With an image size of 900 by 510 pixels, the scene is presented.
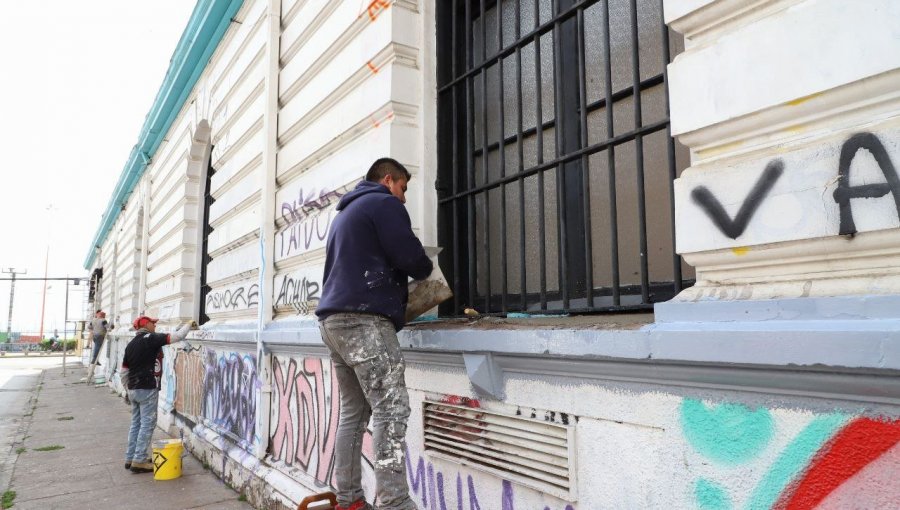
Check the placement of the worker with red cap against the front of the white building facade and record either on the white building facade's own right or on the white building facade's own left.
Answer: on the white building facade's own right

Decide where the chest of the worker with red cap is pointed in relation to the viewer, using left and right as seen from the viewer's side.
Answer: facing away from the viewer and to the right of the viewer

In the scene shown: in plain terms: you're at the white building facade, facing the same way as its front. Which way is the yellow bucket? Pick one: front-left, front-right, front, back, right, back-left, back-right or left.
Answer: right

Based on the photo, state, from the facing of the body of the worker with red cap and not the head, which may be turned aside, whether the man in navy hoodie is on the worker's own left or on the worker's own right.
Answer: on the worker's own right

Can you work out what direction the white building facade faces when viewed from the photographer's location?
facing the viewer and to the left of the viewer

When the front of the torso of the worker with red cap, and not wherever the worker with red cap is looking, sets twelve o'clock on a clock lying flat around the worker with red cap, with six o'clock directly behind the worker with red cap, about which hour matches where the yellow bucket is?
The yellow bucket is roughly at 2 o'clock from the worker with red cap.
